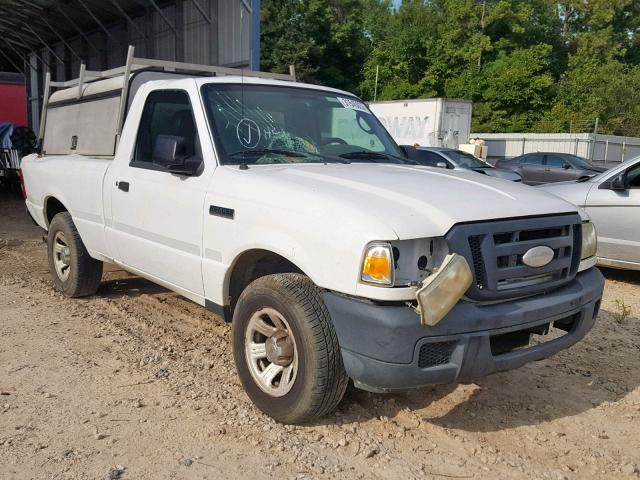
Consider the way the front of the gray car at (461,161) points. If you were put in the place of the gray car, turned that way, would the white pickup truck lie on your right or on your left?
on your right

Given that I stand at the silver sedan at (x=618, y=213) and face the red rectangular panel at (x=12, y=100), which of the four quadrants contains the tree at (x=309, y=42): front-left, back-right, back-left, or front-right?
front-right

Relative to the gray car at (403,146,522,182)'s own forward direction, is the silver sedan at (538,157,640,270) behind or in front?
in front

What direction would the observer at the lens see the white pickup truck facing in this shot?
facing the viewer and to the right of the viewer

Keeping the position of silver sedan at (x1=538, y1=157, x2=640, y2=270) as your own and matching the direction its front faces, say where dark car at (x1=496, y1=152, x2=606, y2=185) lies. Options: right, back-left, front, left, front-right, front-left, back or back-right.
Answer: right

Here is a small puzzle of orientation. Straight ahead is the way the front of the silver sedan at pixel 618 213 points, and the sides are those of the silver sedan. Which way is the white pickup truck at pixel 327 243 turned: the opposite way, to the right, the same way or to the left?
the opposite way

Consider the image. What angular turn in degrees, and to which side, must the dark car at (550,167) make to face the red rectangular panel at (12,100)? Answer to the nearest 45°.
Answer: approximately 180°

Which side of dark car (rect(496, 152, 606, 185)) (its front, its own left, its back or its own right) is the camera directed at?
right

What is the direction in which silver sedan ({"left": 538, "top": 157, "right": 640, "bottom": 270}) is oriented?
to the viewer's left

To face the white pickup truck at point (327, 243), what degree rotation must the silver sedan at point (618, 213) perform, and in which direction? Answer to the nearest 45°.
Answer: approximately 90° to its left

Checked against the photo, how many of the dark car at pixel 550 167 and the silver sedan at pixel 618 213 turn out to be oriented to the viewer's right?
1

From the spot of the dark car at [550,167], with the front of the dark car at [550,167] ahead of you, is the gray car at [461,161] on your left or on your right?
on your right
